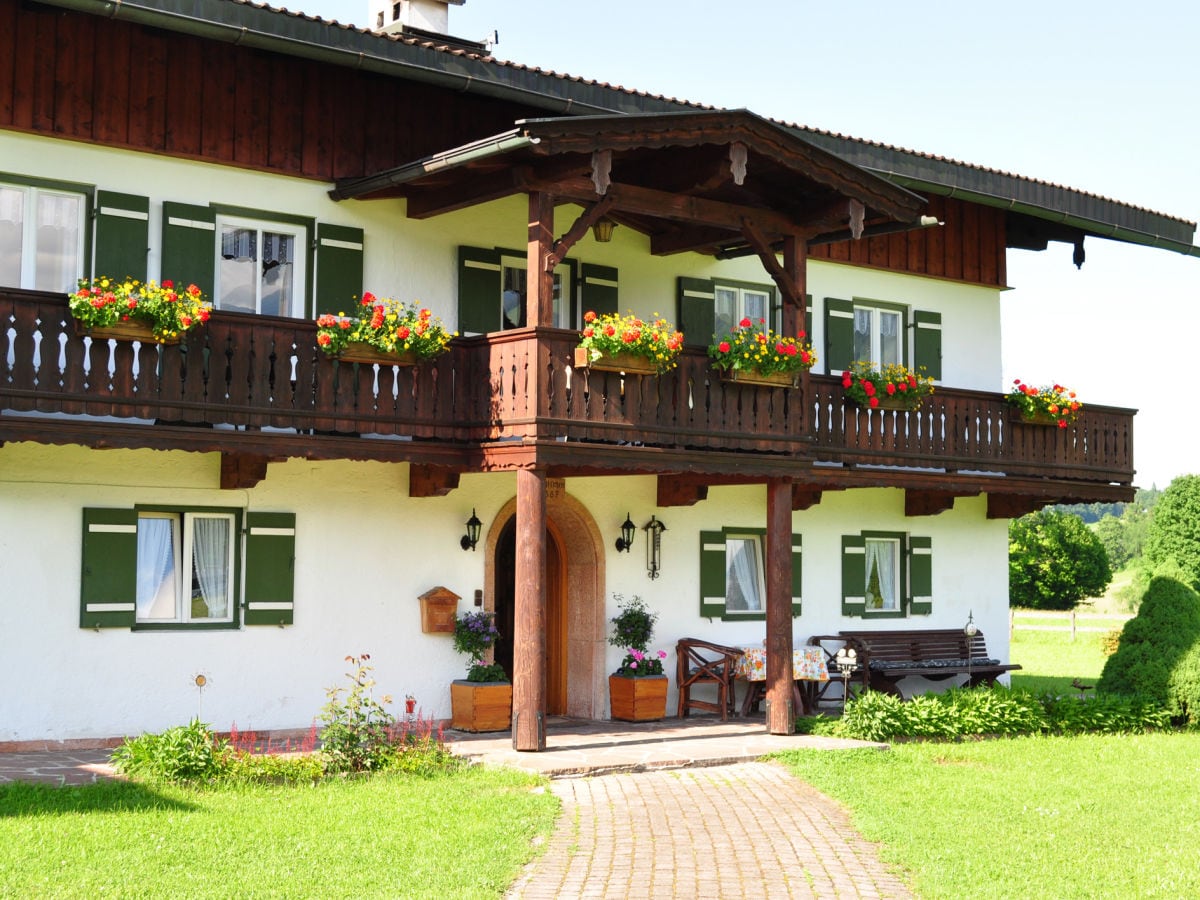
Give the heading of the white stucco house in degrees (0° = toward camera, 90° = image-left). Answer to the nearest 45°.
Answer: approximately 315°

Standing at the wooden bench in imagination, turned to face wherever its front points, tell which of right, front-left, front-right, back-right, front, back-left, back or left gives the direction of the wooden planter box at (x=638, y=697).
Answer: right

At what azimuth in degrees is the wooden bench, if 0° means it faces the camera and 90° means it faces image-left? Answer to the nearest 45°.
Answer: approximately 315°

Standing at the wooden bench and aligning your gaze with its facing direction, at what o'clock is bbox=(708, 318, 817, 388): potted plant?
The potted plant is roughly at 2 o'clock from the wooden bench.

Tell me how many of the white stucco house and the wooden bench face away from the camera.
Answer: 0
